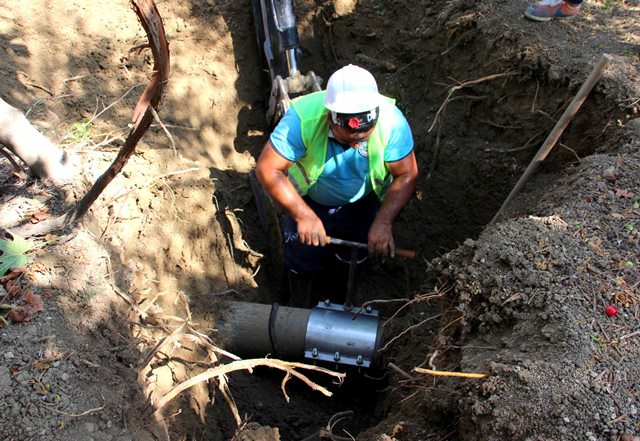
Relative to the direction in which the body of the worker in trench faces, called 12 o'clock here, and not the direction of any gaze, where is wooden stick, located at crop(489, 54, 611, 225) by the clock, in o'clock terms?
The wooden stick is roughly at 9 o'clock from the worker in trench.

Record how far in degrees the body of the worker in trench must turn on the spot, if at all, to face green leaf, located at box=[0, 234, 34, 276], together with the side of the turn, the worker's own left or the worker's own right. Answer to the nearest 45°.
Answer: approximately 45° to the worker's own right

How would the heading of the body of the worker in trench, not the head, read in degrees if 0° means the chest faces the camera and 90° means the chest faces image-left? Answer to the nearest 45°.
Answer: approximately 0°
